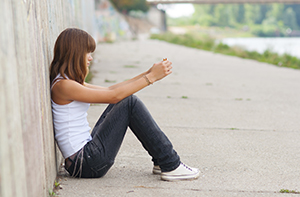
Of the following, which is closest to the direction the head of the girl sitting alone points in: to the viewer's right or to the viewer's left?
to the viewer's right

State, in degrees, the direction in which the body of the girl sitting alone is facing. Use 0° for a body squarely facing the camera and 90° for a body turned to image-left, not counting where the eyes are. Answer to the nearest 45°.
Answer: approximately 270°
